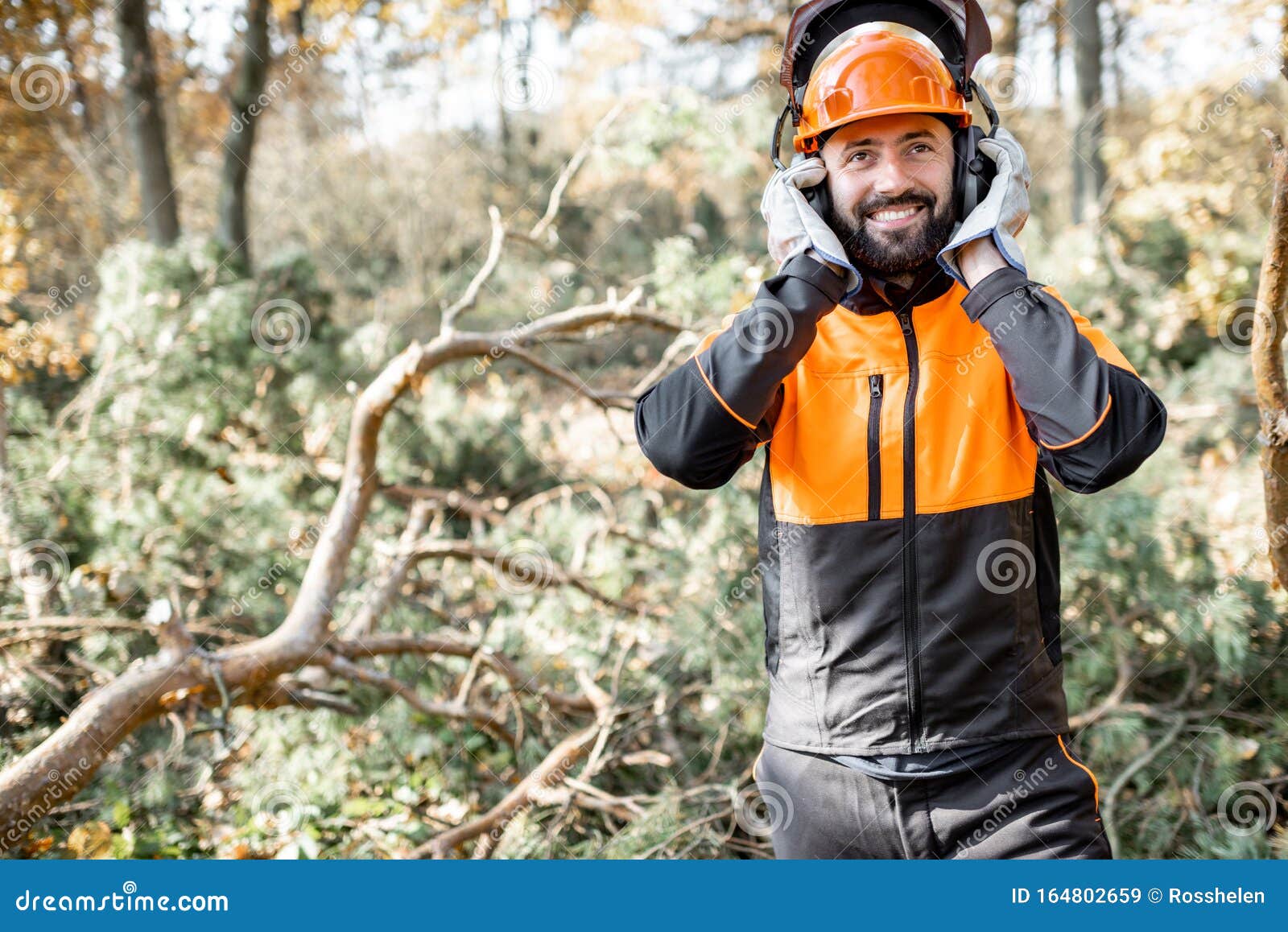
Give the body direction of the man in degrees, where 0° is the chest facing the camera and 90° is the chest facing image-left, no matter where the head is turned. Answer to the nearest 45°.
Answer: approximately 0°

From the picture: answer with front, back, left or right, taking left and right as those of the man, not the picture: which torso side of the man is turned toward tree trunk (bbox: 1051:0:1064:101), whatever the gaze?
back

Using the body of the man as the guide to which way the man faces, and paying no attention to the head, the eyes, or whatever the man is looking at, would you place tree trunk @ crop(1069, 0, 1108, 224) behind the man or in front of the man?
behind

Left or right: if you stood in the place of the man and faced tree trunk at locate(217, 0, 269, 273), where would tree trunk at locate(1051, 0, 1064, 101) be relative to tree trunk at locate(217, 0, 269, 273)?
right

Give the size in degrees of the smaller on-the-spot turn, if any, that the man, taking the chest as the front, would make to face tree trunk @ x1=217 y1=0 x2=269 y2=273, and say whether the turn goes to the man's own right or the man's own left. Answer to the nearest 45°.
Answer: approximately 135° to the man's own right
